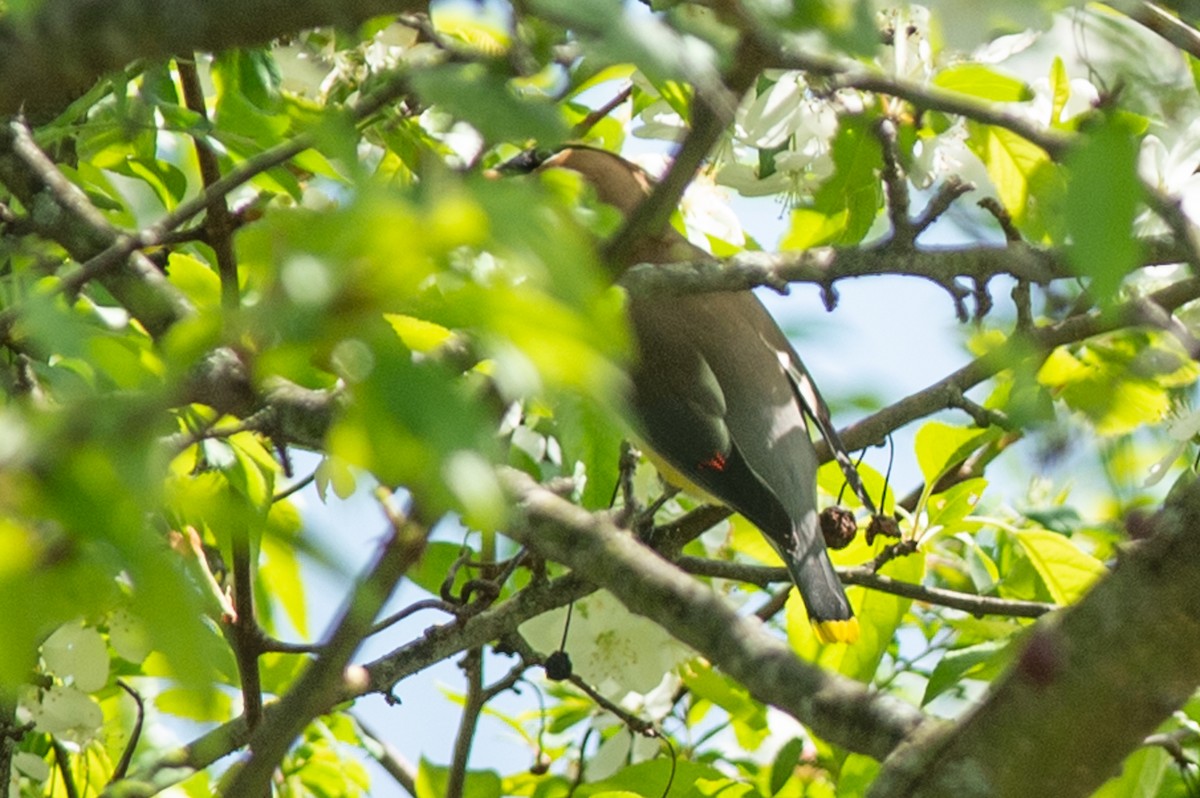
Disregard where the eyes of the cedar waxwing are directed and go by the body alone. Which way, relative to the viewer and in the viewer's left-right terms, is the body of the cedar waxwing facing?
facing away from the viewer and to the left of the viewer
